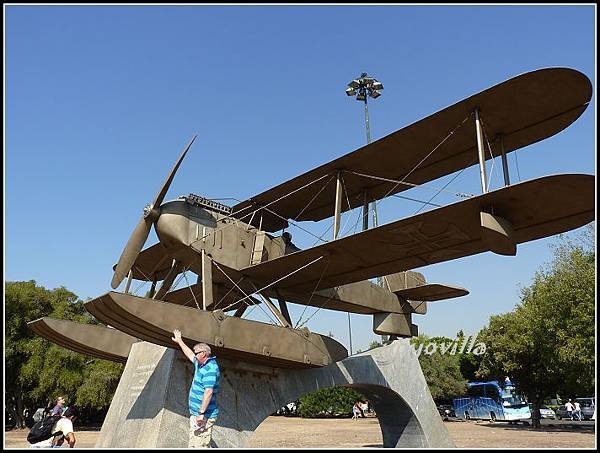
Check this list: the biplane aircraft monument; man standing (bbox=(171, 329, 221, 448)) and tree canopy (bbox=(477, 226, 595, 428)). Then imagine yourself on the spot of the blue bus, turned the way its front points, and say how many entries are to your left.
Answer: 0

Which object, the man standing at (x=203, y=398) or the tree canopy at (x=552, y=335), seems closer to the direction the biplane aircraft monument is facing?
the man standing

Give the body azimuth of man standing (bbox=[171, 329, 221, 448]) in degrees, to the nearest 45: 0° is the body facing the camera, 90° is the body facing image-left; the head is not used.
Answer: approximately 90°

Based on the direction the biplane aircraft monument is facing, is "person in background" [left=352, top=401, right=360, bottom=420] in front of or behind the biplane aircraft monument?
behind

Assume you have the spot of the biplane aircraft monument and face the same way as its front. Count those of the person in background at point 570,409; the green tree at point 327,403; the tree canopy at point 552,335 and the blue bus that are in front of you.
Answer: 0

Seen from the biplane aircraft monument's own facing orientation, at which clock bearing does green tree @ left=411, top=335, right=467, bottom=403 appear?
The green tree is roughly at 5 o'clock from the biplane aircraft monument.

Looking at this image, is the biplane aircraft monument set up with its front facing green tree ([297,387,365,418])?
no

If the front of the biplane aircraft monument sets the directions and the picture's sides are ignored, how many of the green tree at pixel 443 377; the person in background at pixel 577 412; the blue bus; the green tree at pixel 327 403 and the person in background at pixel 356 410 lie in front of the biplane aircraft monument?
0

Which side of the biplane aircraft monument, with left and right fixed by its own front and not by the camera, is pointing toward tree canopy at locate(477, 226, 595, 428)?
back

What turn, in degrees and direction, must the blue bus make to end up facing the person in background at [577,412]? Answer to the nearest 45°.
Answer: approximately 45° to its left
